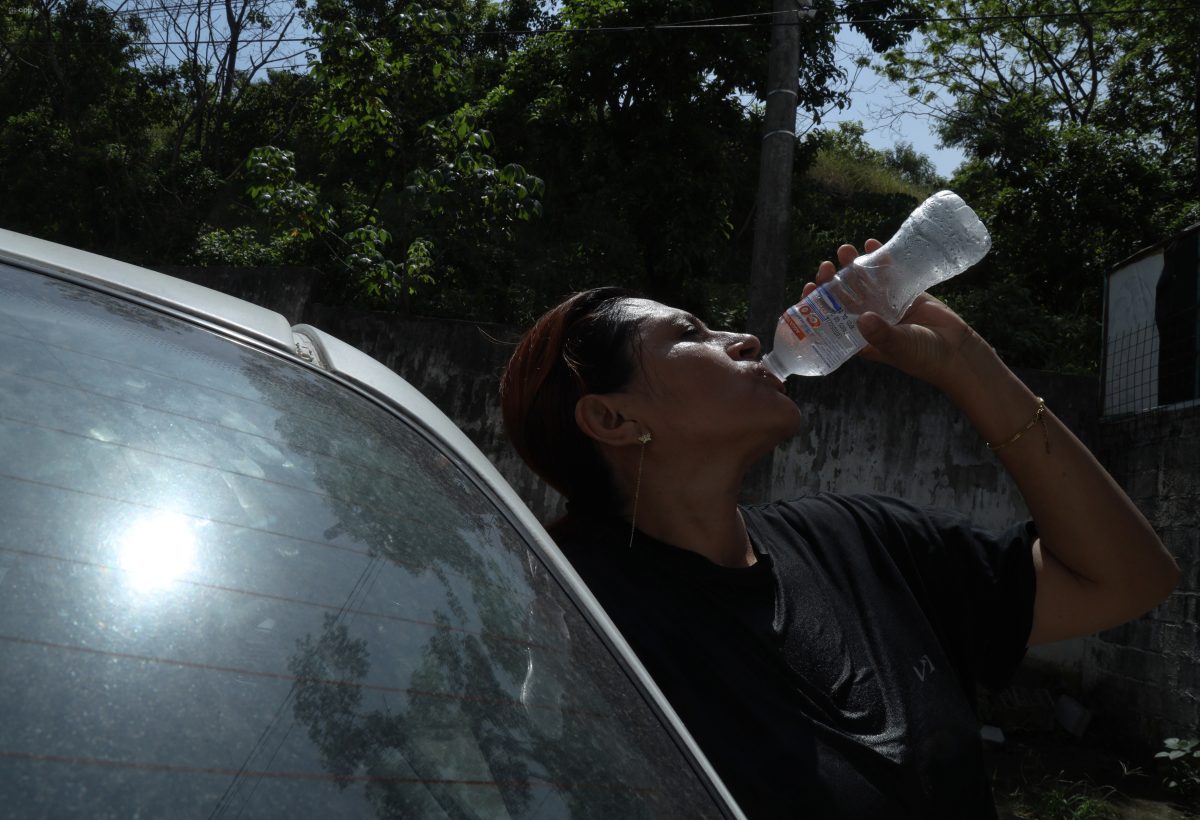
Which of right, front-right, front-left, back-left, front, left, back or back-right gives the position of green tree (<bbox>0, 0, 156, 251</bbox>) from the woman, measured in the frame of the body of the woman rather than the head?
back

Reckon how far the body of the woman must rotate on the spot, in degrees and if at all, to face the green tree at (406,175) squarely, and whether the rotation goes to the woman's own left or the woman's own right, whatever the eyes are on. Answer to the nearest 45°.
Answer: approximately 180°

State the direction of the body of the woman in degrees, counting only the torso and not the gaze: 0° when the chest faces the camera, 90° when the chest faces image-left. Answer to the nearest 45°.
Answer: approximately 315°

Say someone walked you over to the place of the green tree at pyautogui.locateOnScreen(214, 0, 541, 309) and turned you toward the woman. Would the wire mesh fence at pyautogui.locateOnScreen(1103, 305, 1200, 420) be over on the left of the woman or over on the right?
left

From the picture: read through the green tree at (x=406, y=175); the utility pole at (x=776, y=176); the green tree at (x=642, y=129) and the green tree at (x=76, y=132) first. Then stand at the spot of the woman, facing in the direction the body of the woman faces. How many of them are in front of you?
0

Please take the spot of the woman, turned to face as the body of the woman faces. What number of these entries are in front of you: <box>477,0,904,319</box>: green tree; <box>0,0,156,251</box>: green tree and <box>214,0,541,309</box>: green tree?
0

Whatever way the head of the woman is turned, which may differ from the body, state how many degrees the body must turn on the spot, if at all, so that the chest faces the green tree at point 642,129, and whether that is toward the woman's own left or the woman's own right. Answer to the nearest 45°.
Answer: approximately 135° to the woman's own left

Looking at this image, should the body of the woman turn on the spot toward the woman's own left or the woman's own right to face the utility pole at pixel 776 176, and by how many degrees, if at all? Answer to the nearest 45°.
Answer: approximately 135° to the woman's own left

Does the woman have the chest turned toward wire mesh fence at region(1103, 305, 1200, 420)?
no

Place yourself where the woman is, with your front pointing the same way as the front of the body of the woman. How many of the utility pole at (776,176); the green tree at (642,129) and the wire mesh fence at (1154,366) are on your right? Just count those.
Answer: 0

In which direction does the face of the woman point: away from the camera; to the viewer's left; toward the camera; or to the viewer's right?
to the viewer's right
